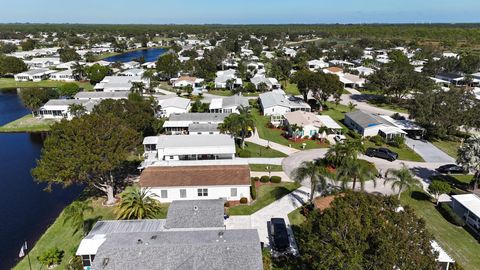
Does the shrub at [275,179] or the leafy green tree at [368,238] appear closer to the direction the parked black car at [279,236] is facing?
the leafy green tree

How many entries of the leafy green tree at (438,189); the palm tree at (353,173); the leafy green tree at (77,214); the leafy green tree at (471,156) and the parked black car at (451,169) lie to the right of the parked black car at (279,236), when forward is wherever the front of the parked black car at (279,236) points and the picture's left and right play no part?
1

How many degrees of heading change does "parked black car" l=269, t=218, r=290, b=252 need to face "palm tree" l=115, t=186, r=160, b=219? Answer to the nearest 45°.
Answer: approximately 90° to its right

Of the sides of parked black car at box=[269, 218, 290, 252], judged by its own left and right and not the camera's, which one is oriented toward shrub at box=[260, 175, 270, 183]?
back

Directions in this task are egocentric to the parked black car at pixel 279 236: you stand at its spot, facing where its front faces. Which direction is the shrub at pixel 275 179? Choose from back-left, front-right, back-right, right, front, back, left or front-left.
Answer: back

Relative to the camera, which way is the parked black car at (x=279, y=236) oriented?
toward the camera

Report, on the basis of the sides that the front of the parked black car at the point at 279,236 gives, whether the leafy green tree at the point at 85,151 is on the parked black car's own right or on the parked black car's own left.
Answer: on the parked black car's own right

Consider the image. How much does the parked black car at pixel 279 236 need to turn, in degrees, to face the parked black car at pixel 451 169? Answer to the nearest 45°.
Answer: approximately 135° to its left

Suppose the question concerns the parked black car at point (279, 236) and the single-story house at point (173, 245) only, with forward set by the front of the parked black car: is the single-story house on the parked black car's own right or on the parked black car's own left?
on the parked black car's own right

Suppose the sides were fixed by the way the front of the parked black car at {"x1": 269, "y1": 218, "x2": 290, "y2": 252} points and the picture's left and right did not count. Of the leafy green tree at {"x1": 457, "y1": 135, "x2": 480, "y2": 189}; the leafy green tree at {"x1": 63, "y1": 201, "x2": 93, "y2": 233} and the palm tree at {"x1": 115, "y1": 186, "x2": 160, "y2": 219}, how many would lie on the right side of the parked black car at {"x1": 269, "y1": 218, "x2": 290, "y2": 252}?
2

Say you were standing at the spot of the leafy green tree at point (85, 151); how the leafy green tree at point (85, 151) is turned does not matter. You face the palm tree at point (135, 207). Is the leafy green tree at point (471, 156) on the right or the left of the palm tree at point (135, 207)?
left

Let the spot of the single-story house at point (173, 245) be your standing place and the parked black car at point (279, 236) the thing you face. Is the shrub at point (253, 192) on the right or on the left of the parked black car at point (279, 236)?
left

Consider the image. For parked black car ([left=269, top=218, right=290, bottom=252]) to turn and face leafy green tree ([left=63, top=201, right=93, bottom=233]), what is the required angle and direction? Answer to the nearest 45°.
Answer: approximately 90° to its right

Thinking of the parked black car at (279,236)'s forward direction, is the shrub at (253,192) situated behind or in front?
behind

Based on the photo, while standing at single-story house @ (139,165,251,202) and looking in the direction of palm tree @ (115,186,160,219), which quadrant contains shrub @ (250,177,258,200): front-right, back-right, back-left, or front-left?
back-left
